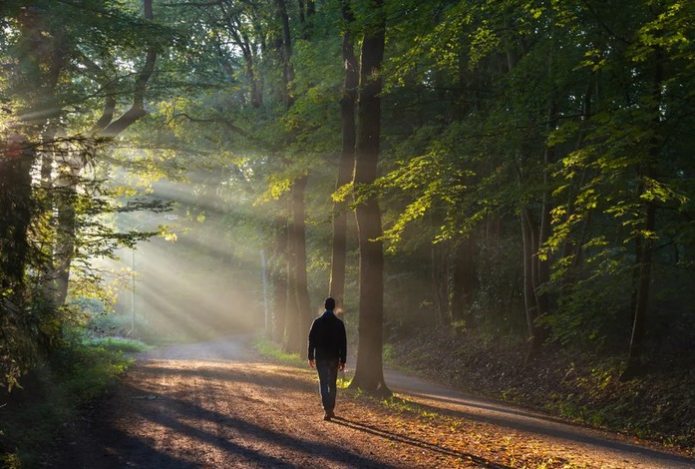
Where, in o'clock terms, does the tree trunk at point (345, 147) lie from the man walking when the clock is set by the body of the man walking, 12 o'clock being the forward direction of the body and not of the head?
The tree trunk is roughly at 12 o'clock from the man walking.

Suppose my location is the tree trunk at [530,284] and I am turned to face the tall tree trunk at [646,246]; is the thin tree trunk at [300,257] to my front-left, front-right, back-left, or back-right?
back-right

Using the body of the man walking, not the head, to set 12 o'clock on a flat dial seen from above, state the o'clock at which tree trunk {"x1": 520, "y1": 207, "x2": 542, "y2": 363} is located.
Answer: The tree trunk is roughly at 1 o'clock from the man walking.

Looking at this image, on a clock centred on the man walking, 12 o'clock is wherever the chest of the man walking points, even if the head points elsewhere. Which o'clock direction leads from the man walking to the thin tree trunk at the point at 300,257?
The thin tree trunk is roughly at 12 o'clock from the man walking.

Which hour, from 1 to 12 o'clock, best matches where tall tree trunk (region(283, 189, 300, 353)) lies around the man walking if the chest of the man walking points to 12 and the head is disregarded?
The tall tree trunk is roughly at 12 o'clock from the man walking.

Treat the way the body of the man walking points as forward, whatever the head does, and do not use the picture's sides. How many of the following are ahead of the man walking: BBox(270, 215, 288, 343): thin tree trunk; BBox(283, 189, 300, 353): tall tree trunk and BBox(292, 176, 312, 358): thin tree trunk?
3

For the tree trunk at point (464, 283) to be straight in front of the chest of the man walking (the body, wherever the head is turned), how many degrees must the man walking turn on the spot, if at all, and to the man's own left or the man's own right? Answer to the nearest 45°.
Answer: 0° — they already face it

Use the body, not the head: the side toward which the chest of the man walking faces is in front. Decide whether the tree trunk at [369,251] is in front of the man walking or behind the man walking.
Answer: in front

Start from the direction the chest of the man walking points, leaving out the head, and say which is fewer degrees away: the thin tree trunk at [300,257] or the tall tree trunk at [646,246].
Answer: the thin tree trunk

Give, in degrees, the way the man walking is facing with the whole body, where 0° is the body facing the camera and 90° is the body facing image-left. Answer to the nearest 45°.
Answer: approximately 180°

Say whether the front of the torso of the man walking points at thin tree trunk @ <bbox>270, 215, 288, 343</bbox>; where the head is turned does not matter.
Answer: yes
